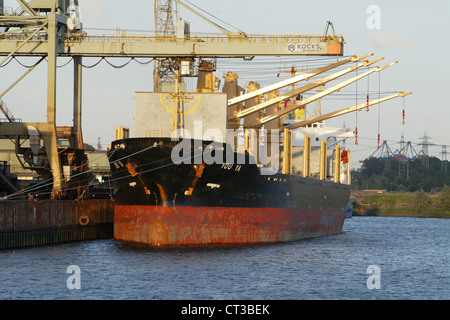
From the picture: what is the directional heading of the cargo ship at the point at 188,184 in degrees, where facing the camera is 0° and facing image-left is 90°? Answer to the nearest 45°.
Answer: approximately 45°

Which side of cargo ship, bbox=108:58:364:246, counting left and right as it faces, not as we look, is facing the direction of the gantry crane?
right
